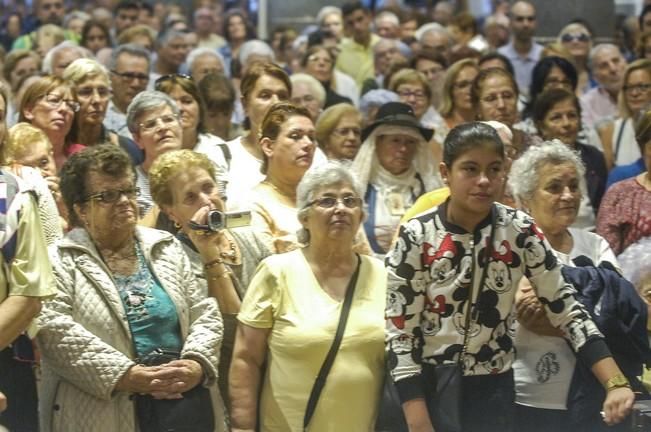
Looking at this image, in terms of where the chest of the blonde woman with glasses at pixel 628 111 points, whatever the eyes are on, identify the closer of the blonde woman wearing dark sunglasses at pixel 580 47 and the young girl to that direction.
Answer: the young girl

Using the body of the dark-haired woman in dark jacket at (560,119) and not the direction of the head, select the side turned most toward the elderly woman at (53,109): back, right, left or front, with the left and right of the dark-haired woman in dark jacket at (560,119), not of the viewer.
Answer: right

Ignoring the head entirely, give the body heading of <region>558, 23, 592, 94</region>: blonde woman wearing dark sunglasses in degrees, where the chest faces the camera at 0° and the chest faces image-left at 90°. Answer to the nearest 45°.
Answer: approximately 0°

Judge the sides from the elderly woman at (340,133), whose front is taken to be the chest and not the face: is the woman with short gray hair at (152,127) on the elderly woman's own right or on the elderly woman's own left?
on the elderly woman's own right

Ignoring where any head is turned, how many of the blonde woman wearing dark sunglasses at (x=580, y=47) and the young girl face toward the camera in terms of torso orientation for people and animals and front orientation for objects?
2

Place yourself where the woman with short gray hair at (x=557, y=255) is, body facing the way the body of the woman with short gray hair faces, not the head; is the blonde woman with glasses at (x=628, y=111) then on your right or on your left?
on your left

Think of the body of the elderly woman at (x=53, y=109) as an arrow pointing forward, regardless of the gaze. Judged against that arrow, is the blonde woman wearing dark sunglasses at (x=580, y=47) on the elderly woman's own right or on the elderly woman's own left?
on the elderly woman's own left

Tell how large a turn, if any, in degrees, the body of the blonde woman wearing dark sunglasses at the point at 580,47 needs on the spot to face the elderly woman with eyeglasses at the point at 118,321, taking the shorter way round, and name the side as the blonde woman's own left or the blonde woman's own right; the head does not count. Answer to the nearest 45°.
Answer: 0° — they already face them

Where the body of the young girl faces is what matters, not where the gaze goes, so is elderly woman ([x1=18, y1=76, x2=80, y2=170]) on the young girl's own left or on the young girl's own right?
on the young girl's own right
